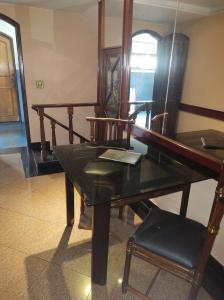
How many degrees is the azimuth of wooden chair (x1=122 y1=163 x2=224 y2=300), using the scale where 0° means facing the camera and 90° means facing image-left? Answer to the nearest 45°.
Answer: approximately 135°

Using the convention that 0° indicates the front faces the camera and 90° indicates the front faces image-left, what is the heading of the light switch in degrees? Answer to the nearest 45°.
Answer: approximately 0°

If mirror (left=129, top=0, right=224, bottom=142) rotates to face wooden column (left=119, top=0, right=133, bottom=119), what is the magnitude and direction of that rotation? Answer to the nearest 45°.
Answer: approximately 90° to its right

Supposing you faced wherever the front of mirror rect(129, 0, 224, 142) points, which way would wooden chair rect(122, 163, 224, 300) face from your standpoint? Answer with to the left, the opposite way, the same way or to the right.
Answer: to the right

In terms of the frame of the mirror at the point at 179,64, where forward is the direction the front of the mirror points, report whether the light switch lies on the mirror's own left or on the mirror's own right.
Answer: on the mirror's own right

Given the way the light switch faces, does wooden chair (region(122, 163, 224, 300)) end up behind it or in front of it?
in front

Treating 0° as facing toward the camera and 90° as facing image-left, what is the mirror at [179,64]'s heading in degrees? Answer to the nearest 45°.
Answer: approximately 45°

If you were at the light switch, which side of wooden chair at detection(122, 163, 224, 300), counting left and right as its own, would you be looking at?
front

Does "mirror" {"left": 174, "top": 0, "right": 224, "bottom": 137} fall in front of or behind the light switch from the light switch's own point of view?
in front
